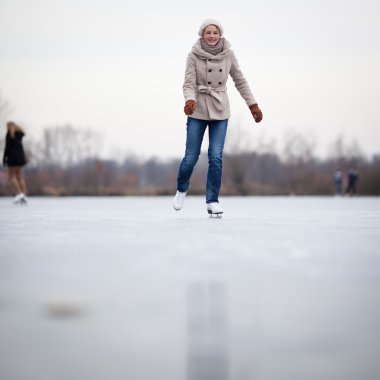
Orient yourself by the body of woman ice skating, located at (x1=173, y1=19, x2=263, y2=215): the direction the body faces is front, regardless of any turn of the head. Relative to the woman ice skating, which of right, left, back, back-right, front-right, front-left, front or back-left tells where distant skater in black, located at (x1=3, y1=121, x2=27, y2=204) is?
back-right

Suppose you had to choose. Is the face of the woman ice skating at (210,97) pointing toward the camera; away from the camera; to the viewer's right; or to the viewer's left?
toward the camera

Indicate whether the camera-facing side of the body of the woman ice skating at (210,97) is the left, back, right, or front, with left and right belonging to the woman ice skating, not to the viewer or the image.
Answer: front
